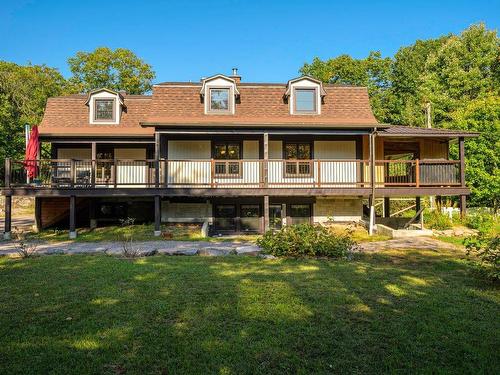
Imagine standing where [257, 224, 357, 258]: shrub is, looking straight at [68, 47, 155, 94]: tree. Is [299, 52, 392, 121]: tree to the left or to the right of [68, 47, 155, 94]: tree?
right

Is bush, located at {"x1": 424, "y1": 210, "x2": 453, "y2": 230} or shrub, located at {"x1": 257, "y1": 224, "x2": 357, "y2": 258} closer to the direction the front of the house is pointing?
the shrub

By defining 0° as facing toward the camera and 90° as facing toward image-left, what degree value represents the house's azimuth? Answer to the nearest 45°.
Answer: approximately 0°

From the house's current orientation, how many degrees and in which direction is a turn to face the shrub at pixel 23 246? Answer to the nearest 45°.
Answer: approximately 45° to its right

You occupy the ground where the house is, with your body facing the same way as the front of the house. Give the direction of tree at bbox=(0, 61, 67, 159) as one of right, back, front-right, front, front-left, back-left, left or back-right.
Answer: back-right

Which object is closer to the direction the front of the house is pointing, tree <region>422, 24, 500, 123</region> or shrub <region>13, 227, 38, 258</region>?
the shrub

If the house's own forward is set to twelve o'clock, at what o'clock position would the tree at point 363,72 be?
The tree is roughly at 7 o'clock from the house.

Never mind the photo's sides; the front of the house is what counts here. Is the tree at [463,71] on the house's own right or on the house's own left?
on the house's own left

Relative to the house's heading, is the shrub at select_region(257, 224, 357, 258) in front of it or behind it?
in front

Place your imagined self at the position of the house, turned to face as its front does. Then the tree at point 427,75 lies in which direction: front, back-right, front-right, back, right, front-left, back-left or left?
back-left

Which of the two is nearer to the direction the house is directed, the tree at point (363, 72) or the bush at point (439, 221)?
the bush
